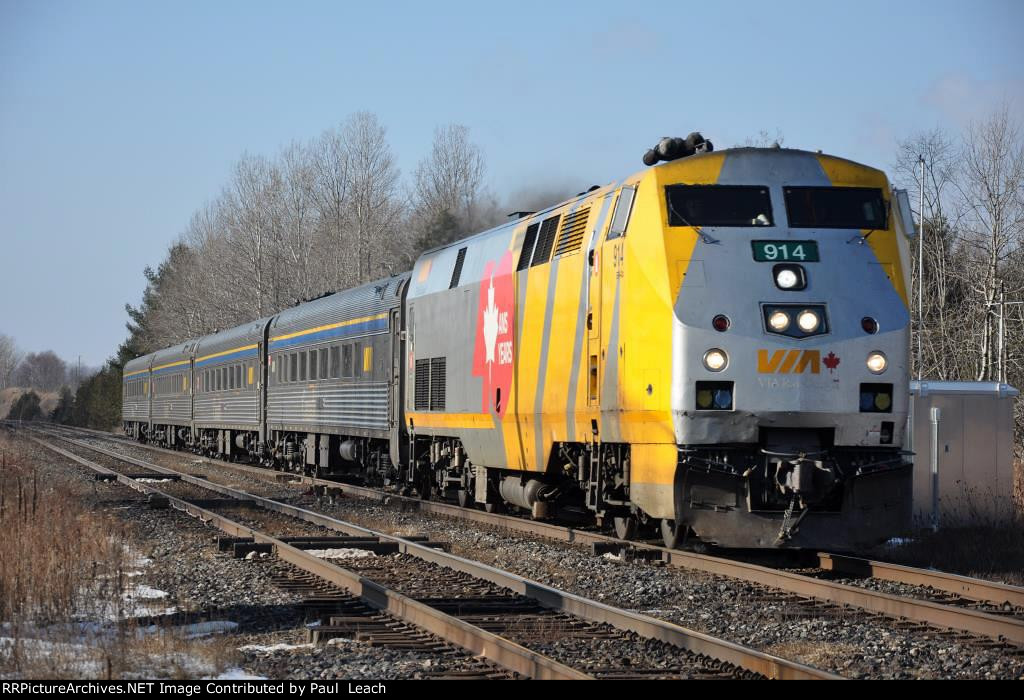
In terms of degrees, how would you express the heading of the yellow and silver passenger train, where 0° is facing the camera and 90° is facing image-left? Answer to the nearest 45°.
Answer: approximately 315°

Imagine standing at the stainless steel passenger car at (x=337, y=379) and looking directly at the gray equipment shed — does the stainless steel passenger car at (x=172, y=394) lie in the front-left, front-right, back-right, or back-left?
back-left

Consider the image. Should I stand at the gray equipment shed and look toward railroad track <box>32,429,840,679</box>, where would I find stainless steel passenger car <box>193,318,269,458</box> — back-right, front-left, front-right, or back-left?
back-right

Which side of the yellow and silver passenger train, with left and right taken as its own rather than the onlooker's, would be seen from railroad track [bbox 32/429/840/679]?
right

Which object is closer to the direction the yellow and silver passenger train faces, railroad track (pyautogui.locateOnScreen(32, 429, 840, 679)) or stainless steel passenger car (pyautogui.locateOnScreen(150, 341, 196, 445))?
the railroad track

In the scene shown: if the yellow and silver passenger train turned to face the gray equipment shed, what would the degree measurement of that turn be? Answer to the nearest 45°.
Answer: approximately 90° to its left
